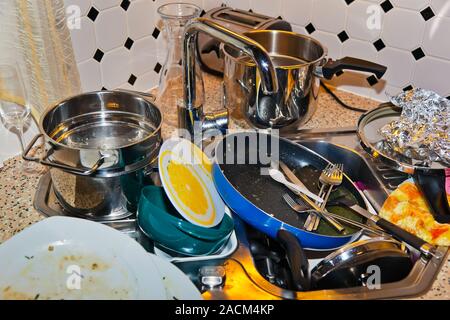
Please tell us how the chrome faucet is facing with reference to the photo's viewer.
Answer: facing the viewer and to the right of the viewer
